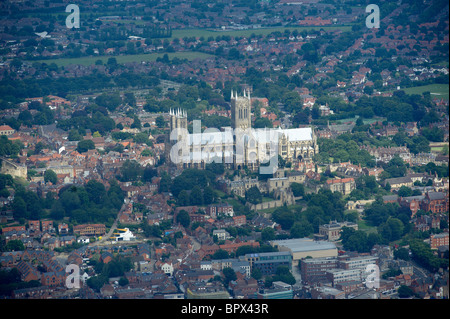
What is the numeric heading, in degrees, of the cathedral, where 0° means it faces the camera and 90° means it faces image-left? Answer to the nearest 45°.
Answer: approximately 90°

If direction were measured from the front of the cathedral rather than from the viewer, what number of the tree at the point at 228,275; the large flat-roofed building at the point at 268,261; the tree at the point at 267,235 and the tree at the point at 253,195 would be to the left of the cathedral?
4

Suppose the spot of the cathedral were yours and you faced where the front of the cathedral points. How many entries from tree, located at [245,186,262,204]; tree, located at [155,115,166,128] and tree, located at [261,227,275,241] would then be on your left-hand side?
2

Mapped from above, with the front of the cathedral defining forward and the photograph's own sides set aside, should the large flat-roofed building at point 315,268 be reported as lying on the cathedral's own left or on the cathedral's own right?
on the cathedral's own left

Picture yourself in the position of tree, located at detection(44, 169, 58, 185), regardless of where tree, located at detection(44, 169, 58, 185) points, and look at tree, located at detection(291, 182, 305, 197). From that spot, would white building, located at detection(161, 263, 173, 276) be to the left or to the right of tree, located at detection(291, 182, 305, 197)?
right

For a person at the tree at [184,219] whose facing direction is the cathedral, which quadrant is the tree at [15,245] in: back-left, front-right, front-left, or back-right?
back-left

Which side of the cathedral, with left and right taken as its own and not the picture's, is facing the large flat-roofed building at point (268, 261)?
left

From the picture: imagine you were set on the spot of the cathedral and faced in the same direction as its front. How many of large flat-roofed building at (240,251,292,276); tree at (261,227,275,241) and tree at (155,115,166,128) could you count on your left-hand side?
2

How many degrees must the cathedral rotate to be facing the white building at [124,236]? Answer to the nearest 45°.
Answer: approximately 45° to its left

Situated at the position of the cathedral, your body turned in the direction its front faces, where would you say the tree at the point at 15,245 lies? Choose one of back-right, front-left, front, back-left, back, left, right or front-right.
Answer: front-left

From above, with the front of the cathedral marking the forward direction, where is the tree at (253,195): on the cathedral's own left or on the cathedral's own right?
on the cathedral's own left

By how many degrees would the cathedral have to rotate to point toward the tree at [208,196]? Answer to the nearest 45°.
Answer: approximately 90° to its left
